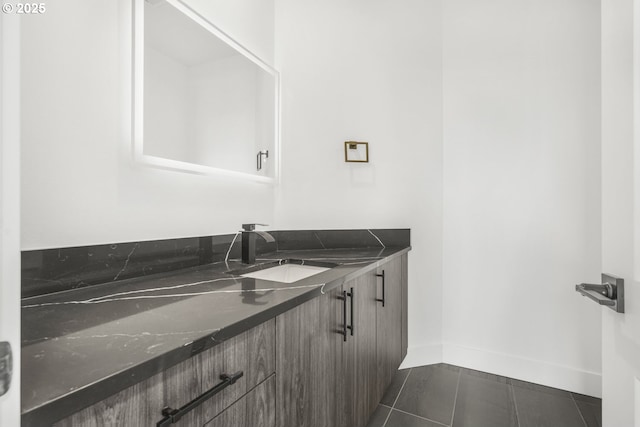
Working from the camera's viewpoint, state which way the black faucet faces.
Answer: facing the viewer and to the right of the viewer

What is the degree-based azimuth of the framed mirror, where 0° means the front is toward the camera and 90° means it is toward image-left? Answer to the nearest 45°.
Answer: approximately 315°

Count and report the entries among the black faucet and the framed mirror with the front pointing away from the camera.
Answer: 0

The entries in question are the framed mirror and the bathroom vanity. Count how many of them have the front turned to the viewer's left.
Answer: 0
